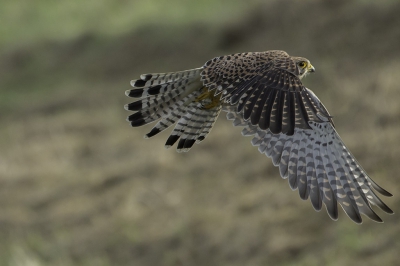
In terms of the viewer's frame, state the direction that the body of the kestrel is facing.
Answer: to the viewer's right
